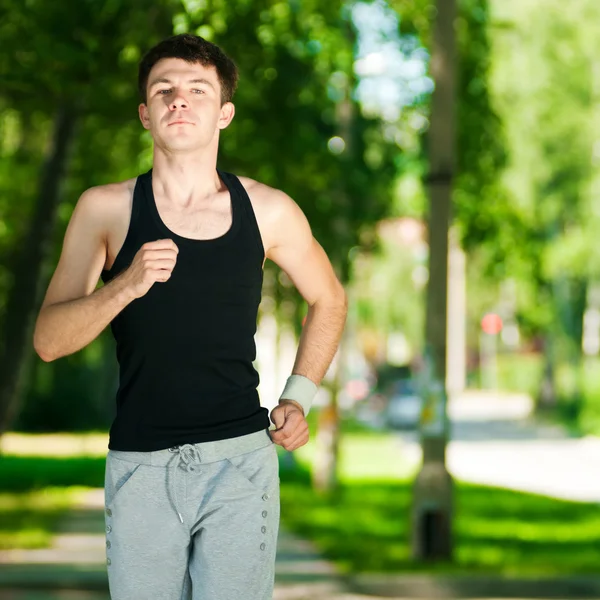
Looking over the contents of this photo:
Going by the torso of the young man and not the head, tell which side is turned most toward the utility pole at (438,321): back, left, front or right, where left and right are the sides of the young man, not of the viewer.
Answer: back

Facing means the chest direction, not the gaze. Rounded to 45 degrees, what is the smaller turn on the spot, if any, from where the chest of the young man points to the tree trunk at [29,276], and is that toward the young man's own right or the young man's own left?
approximately 180°
